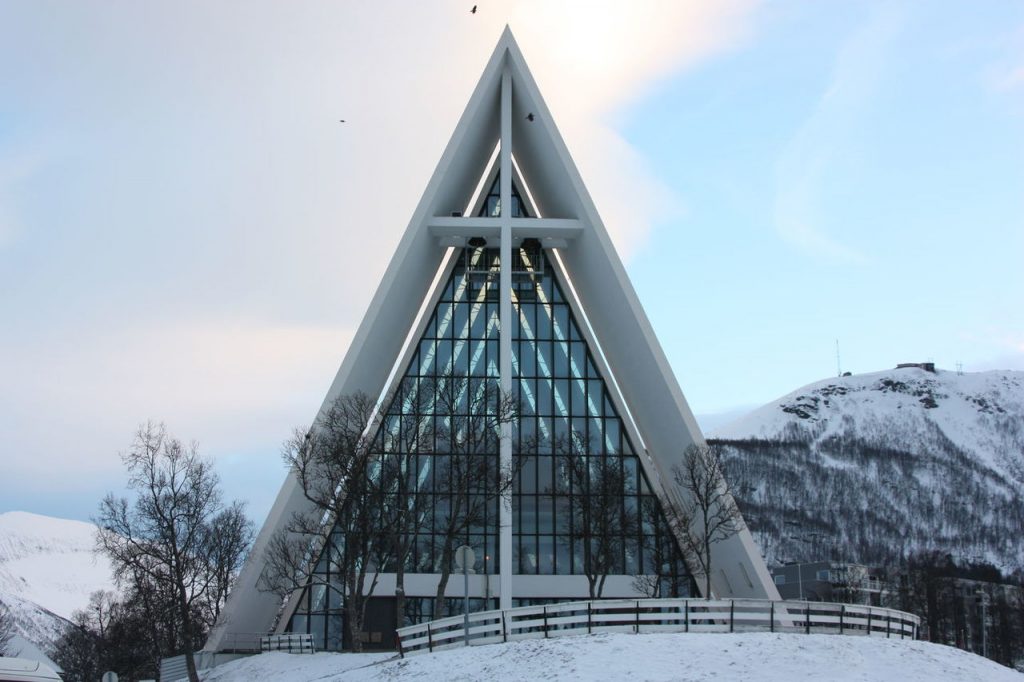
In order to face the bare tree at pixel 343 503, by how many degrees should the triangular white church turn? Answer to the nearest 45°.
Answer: approximately 45° to its right

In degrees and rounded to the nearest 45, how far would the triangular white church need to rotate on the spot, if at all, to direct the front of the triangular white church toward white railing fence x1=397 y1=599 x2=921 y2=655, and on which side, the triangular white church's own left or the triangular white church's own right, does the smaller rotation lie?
0° — it already faces it

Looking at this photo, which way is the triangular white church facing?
toward the camera

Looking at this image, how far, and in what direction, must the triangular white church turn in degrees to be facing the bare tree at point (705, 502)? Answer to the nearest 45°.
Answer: approximately 45° to its left

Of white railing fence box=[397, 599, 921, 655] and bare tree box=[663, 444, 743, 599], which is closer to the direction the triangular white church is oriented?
the white railing fence

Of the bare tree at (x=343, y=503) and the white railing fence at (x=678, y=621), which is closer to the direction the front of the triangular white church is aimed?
the white railing fence
